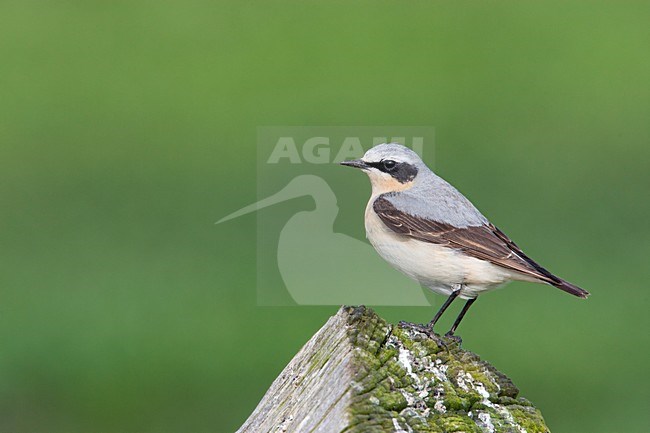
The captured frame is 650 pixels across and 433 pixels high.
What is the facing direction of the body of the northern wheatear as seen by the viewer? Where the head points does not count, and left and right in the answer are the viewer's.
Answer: facing to the left of the viewer
